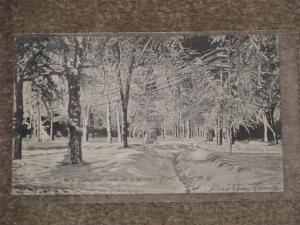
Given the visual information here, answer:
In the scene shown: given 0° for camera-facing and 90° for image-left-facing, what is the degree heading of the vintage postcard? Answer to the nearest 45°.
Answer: approximately 0°
